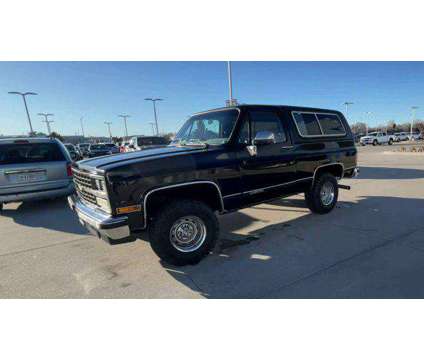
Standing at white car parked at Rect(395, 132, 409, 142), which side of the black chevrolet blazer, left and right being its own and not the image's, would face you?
back

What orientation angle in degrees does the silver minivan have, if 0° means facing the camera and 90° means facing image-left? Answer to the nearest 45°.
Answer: approximately 180°

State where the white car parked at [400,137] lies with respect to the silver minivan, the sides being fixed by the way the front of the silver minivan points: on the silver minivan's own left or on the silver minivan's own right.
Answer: on the silver minivan's own right

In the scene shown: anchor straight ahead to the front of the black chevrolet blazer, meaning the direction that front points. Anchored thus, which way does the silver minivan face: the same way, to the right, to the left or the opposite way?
to the right

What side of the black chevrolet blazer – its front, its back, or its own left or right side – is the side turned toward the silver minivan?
right

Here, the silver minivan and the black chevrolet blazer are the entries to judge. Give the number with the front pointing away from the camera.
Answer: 1

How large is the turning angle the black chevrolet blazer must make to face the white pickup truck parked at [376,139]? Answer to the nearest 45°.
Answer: approximately 180°

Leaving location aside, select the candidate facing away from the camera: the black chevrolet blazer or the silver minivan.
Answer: the silver minivan

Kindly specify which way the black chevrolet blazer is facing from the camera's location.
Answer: facing the viewer and to the left of the viewer
